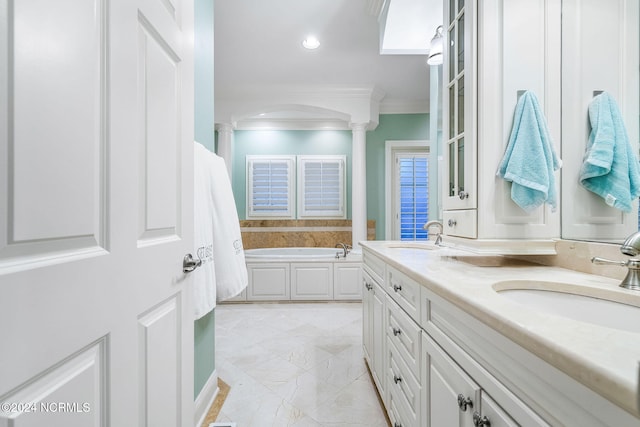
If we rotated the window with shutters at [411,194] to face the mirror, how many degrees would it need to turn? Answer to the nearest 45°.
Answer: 0° — it already faces it

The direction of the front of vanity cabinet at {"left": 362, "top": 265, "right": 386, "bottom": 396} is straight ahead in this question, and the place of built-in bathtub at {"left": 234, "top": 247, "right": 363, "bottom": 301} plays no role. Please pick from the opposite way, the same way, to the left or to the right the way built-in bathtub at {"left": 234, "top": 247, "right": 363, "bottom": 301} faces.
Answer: to the left

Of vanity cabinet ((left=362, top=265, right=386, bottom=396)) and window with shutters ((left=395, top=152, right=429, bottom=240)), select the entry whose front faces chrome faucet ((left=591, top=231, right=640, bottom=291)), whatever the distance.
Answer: the window with shutters

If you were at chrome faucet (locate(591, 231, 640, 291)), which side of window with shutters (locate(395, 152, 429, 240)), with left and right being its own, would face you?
front

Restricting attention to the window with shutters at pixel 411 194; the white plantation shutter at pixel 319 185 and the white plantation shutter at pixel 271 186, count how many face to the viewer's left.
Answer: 0

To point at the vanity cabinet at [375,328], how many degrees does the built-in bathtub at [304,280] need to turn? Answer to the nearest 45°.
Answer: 0° — it already faces it

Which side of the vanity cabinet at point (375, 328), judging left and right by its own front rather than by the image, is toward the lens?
left

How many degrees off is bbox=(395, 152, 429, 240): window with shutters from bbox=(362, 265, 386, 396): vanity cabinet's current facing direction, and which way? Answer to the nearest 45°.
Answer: approximately 90° to its right

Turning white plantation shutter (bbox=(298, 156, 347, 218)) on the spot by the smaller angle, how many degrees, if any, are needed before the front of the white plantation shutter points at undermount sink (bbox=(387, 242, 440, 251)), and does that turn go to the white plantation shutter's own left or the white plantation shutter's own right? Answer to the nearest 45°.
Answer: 0° — it already faces it

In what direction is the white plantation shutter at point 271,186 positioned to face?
toward the camera

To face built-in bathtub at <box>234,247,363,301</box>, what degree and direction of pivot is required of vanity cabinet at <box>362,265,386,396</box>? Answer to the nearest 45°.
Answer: approximately 45° to its right

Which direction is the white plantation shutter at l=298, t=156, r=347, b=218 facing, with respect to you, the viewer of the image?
facing the viewer

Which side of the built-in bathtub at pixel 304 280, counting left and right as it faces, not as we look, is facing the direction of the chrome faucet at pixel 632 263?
front

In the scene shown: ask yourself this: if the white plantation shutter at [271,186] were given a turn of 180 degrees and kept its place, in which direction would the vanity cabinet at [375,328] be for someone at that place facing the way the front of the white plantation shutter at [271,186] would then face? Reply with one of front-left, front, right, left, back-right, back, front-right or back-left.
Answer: back

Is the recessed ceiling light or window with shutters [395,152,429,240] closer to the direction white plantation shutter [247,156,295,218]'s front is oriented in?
the recessed ceiling light

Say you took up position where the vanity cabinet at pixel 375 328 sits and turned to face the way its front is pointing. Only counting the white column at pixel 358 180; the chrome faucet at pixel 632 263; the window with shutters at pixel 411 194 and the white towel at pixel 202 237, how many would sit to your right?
2

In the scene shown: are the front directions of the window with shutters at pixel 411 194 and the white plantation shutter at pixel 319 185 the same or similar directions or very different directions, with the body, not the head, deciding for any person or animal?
same or similar directions

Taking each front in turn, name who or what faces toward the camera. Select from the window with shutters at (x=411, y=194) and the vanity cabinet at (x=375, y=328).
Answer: the window with shutters
